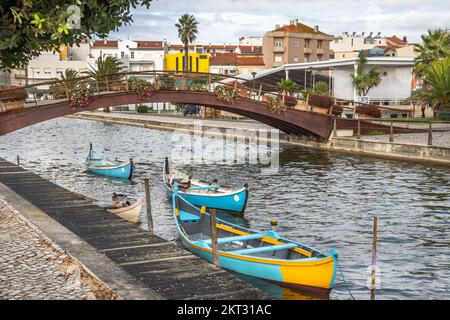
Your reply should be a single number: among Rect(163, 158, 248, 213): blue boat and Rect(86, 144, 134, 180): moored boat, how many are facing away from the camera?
0

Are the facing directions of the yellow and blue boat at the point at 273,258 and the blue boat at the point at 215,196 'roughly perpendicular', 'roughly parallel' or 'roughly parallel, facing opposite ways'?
roughly parallel

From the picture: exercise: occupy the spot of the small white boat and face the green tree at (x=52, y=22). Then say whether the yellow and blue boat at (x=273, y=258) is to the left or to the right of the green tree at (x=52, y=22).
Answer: left

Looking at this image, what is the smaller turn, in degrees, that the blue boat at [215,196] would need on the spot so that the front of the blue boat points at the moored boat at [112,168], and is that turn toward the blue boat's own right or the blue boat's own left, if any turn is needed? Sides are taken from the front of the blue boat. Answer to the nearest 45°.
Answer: approximately 180°

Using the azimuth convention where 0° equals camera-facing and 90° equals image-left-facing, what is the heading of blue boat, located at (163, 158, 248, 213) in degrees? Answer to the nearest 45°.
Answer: approximately 315°

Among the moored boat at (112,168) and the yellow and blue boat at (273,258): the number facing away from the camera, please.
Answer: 0

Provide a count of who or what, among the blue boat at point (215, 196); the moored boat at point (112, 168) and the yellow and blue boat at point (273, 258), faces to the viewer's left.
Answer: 0

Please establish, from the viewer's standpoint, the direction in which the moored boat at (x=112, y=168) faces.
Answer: facing the viewer and to the right of the viewer

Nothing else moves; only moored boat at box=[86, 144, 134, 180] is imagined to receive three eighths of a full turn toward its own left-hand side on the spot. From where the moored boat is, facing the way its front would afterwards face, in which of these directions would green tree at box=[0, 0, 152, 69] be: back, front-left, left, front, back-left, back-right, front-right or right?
back

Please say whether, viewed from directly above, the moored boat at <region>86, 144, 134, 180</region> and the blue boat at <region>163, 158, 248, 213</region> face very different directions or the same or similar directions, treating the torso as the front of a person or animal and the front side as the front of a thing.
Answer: same or similar directions
